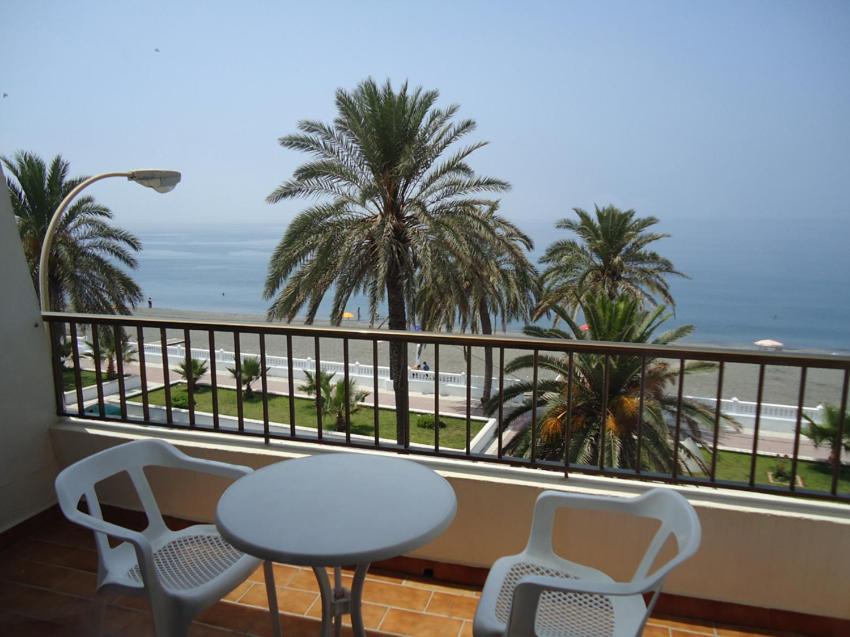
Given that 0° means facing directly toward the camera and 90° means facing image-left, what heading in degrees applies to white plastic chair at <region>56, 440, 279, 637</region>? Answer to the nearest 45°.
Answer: approximately 315°

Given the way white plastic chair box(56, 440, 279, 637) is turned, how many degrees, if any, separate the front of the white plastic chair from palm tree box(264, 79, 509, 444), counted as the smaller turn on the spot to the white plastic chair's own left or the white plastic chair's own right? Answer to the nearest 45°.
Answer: approximately 90° to the white plastic chair's own left

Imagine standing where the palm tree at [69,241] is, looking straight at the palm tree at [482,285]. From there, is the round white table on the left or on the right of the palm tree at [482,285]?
right

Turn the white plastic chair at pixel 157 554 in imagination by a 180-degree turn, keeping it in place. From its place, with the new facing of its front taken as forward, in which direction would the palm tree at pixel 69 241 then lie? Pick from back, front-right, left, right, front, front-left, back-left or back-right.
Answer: front-right

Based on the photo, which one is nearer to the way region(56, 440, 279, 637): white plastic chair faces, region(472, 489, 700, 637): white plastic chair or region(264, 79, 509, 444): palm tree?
the white plastic chair

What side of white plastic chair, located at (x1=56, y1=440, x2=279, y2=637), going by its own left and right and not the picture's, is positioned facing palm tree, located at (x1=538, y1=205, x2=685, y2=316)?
left
